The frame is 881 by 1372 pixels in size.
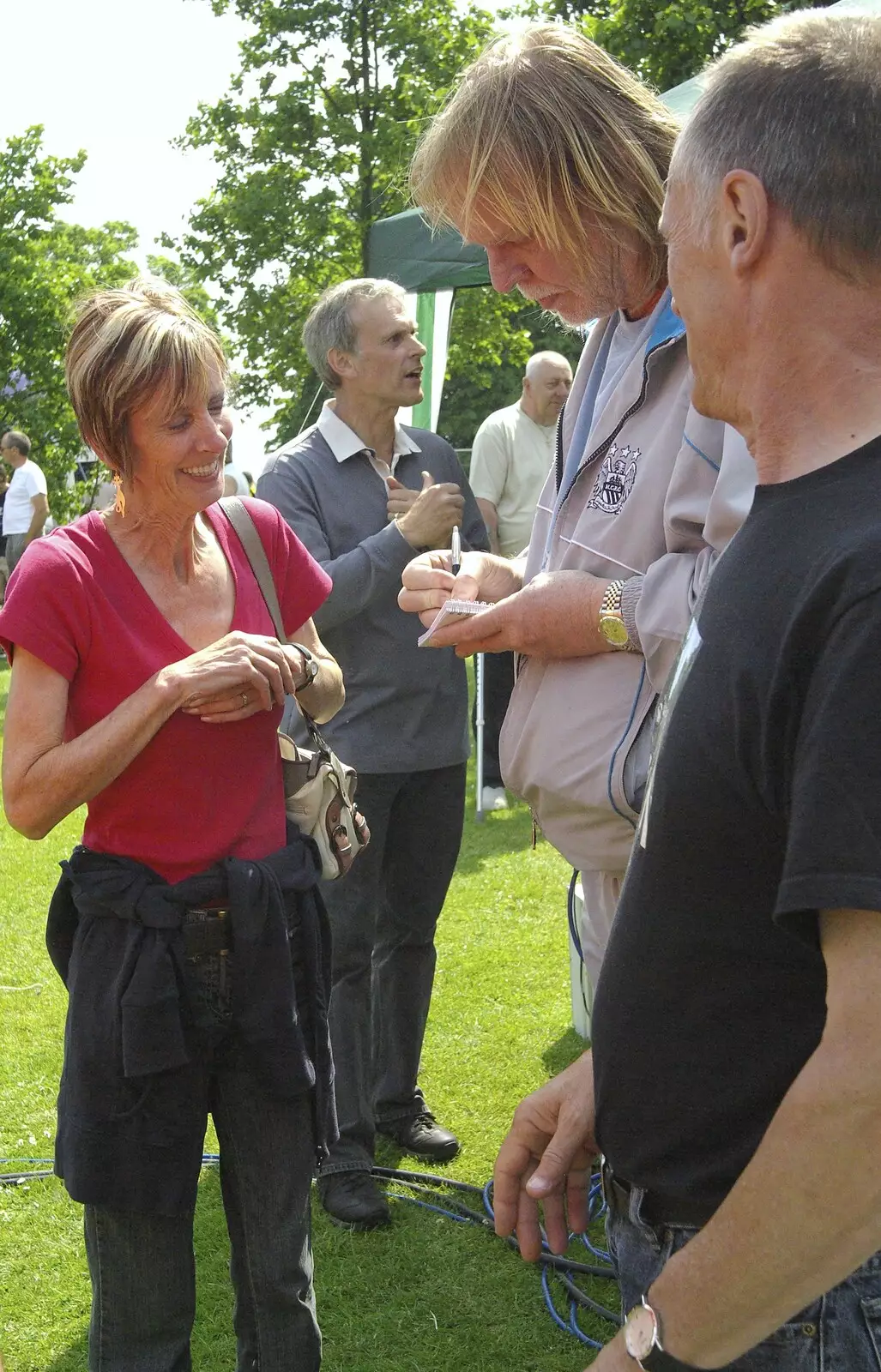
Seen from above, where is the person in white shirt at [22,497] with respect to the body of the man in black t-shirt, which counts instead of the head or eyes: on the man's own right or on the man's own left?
on the man's own right

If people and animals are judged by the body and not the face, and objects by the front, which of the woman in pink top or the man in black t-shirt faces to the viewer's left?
the man in black t-shirt

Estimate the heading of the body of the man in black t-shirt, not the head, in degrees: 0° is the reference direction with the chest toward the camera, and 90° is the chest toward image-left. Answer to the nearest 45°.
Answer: approximately 90°

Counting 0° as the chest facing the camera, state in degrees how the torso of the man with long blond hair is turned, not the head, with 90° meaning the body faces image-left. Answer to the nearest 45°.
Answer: approximately 45°

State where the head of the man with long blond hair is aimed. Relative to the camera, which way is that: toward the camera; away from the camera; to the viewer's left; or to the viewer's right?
to the viewer's left

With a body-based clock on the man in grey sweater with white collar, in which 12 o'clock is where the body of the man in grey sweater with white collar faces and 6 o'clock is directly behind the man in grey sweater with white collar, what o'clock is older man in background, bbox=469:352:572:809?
The older man in background is roughly at 8 o'clock from the man in grey sweater with white collar.

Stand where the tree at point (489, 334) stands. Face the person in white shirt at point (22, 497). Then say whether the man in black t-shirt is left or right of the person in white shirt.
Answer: left

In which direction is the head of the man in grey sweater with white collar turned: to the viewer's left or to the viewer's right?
to the viewer's right

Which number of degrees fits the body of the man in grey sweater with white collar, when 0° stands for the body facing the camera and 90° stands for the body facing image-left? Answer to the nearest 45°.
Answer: approximately 315°

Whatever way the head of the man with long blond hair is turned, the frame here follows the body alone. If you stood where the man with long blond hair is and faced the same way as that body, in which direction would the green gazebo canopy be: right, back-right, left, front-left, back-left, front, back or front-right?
back-right

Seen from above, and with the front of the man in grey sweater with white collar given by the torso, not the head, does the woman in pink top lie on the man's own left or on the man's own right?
on the man's own right

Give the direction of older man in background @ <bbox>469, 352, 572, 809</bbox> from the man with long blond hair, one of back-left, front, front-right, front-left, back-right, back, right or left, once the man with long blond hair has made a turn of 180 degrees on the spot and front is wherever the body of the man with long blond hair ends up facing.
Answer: front-left

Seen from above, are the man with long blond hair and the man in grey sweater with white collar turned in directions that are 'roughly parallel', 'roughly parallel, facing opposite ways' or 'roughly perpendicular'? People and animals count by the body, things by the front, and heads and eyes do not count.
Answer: roughly perpendicular
